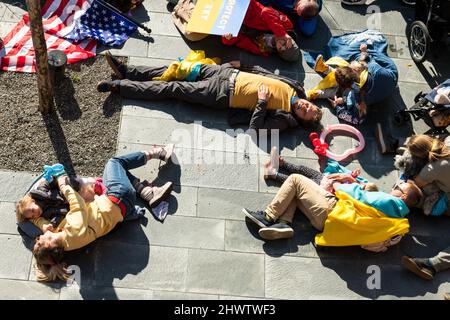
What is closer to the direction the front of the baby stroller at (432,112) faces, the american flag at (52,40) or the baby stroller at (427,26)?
the american flag

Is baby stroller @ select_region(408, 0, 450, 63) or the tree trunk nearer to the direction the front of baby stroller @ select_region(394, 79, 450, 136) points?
the tree trunk

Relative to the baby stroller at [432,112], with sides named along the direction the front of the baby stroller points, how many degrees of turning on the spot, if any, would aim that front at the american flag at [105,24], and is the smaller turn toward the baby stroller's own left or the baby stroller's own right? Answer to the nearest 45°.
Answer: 0° — it already faces it

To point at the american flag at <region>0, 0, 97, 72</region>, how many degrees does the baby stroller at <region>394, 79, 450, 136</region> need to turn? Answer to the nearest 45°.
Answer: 0° — it already faces it

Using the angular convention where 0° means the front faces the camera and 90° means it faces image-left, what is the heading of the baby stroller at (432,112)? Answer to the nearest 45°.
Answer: approximately 90°

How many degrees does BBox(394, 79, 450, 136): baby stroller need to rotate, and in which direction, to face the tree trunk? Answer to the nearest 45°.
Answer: approximately 45° to its left

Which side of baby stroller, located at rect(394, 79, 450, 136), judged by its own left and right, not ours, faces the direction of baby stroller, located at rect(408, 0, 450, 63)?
right
